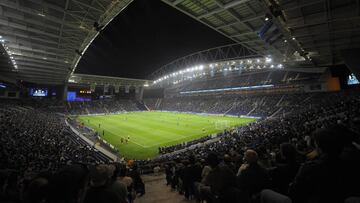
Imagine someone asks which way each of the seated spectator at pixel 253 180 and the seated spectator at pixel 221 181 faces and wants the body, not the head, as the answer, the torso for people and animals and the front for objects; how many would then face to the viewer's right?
0

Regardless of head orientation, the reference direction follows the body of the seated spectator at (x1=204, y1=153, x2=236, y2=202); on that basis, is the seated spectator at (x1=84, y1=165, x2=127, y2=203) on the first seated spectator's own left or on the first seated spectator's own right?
on the first seated spectator's own left

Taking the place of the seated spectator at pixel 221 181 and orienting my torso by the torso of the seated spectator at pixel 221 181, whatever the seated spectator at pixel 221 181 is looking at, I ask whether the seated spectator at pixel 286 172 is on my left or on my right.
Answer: on my right

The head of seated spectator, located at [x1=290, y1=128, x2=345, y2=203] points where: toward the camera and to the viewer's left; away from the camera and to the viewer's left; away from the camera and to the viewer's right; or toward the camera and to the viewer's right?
away from the camera and to the viewer's left

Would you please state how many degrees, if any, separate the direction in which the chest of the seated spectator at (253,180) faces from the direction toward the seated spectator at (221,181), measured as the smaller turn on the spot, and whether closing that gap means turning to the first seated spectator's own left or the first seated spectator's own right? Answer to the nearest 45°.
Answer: approximately 45° to the first seated spectator's own left

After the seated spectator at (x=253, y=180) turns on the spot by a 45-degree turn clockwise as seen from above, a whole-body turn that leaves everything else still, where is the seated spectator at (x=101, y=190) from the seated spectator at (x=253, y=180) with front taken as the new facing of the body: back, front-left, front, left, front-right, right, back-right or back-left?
back-left

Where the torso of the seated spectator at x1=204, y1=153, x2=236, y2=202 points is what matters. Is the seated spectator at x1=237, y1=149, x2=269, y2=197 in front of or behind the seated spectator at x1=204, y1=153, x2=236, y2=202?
behind

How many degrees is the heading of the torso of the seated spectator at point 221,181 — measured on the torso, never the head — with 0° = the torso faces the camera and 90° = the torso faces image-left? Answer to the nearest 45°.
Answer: approximately 135°

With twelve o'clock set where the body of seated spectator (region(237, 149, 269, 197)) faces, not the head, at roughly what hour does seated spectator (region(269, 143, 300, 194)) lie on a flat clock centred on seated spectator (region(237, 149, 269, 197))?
seated spectator (region(269, 143, 300, 194)) is roughly at 4 o'clock from seated spectator (region(237, 149, 269, 197)).

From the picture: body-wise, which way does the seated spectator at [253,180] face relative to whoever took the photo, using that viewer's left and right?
facing away from the viewer and to the left of the viewer
